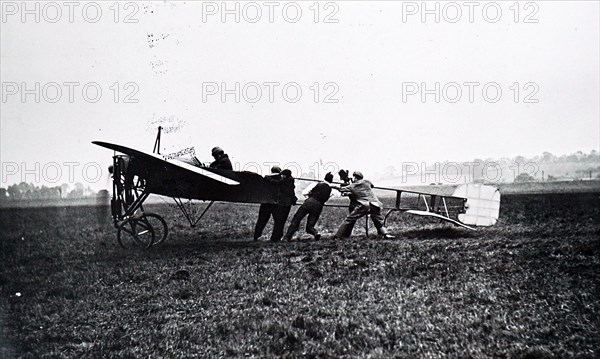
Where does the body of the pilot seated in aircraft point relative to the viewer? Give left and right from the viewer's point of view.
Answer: facing to the left of the viewer

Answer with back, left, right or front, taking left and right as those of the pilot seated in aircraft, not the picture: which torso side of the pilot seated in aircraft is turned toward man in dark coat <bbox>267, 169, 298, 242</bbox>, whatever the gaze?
back

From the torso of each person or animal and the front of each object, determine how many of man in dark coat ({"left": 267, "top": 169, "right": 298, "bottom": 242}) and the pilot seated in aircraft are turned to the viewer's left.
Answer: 2

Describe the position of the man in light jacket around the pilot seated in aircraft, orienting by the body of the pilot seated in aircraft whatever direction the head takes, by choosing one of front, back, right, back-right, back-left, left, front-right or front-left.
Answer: back

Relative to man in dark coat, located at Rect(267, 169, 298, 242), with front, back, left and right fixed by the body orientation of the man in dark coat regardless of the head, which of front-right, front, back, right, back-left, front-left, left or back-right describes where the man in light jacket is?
back

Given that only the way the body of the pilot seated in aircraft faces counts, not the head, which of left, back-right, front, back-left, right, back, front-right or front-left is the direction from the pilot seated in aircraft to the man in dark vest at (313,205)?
back

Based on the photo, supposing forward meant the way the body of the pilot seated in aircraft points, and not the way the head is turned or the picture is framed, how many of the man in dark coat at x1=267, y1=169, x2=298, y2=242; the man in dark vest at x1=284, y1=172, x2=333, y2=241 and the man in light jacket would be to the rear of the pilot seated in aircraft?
3

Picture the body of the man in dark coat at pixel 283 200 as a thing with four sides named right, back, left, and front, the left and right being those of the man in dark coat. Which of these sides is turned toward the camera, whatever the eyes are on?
left
